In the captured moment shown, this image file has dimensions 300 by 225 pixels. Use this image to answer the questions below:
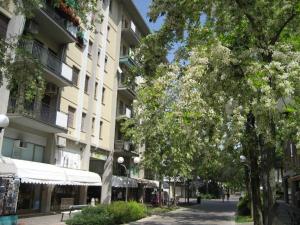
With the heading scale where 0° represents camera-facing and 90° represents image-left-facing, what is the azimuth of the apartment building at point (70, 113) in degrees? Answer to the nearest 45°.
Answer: approximately 315°

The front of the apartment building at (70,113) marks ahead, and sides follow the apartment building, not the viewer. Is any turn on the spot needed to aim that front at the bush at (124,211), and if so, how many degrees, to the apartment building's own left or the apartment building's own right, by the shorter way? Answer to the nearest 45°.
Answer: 0° — it already faces it

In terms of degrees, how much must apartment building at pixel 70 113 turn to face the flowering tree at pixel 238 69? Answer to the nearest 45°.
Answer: approximately 45° to its right

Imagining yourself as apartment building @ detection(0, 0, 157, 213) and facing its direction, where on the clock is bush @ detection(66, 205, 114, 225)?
The bush is roughly at 1 o'clock from the apartment building.

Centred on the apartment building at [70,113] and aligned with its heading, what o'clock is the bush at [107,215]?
The bush is roughly at 1 o'clock from the apartment building.
